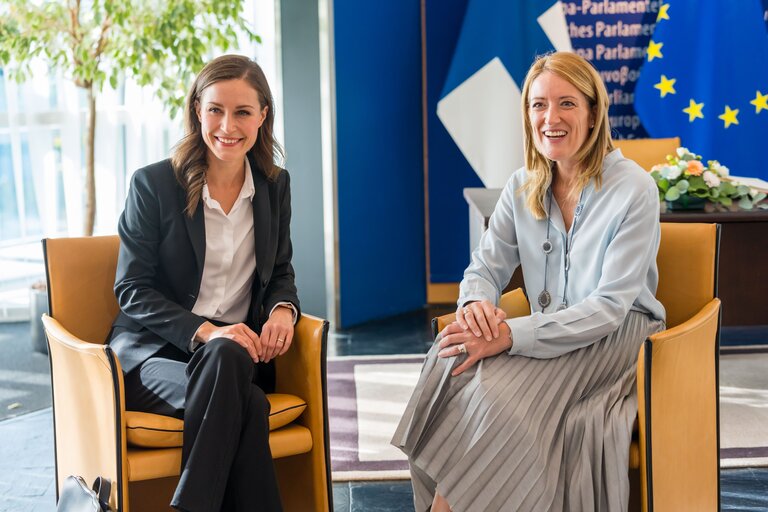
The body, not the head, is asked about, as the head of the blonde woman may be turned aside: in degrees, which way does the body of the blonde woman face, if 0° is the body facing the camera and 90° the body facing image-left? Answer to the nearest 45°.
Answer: approximately 45°

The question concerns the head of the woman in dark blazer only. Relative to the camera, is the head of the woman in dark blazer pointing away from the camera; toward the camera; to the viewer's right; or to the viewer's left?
toward the camera

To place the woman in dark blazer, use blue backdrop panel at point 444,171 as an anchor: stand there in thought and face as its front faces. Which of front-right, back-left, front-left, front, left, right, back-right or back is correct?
front

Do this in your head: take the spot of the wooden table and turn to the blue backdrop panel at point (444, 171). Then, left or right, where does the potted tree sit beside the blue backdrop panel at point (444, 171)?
left

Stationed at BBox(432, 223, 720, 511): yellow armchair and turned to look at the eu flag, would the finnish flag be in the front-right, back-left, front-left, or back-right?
front-left

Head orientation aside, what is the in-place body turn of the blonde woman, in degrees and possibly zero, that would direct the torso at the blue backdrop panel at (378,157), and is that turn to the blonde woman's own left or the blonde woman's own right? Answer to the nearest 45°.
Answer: approximately 135° to the blonde woman's own right

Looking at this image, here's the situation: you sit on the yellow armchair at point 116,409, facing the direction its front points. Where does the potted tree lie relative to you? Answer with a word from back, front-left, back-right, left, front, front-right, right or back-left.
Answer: back-left

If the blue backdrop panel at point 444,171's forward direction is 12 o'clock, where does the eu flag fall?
The eu flag is roughly at 9 o'clock from the blue backdrop panel.

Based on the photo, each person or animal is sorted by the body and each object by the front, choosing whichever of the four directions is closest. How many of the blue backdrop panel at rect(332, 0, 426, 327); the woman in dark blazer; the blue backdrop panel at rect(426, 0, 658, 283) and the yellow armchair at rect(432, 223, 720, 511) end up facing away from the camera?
0

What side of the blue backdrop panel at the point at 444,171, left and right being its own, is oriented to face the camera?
front

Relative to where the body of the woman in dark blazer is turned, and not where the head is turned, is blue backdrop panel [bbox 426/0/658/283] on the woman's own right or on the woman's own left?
on the woman's own left

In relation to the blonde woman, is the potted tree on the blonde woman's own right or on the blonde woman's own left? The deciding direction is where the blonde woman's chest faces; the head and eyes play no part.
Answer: on the blonde woman's own right
